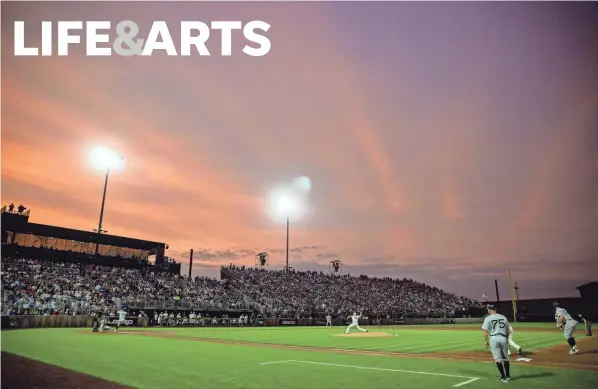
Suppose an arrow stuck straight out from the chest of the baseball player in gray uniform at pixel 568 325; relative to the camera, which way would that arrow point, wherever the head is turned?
to the viewer's left

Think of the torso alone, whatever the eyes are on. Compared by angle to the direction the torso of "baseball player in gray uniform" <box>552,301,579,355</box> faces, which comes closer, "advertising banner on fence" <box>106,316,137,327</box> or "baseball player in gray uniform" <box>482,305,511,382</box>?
the advertising banner on fence

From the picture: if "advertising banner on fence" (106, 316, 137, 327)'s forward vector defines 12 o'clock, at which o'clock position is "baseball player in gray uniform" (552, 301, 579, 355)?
The baseball player in gray uniform is roughly at 11 o'clock from the advertising banner on fence.

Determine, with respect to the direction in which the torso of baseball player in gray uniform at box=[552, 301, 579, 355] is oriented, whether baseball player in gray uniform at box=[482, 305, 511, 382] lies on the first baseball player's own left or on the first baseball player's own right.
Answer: on the first baseball player's own left

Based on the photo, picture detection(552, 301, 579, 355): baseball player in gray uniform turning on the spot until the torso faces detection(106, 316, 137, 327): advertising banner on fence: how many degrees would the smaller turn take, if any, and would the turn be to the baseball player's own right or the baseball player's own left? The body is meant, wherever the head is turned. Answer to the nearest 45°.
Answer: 0° — they already face it
